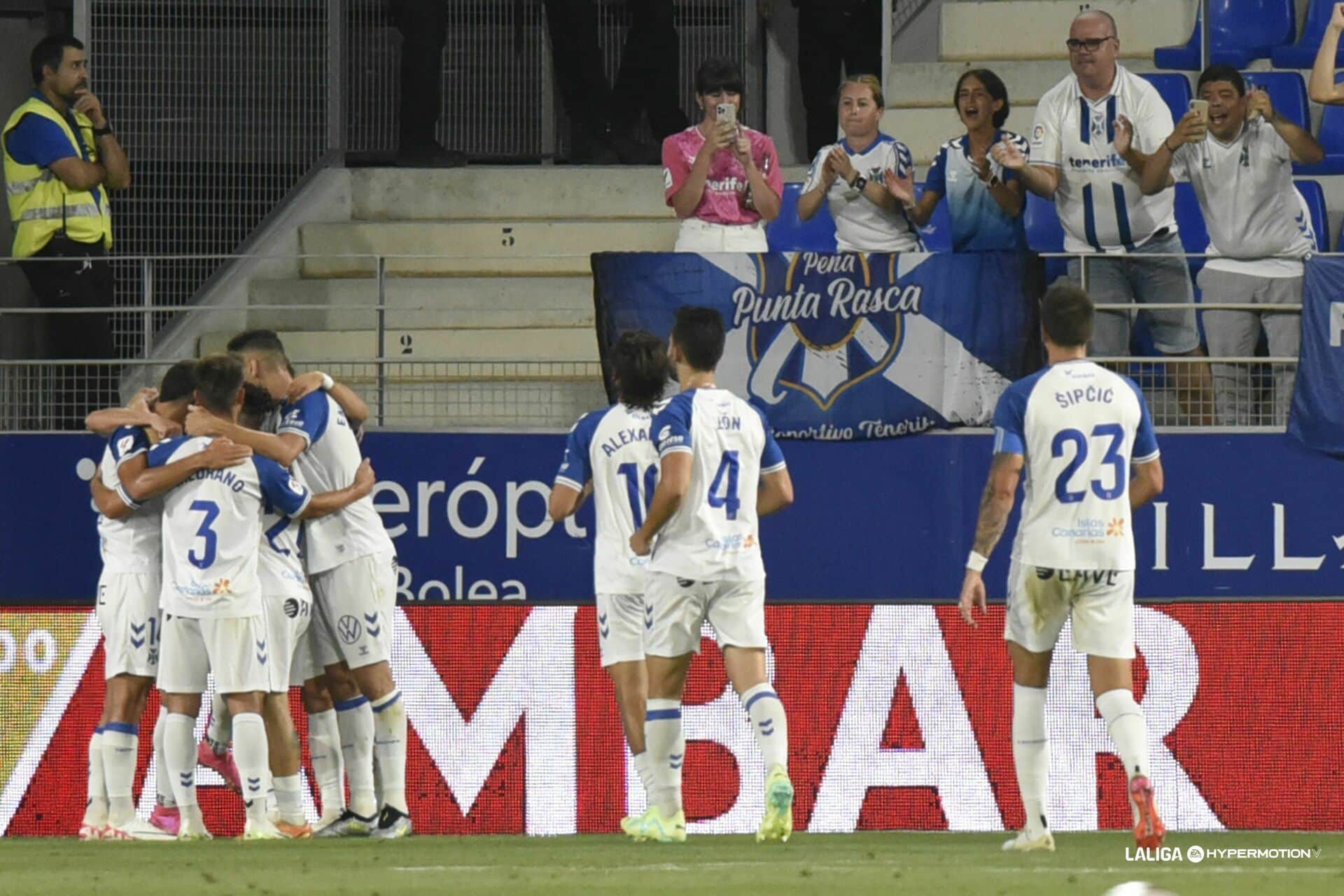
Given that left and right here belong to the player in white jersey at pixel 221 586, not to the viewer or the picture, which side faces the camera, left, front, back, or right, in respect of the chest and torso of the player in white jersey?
back

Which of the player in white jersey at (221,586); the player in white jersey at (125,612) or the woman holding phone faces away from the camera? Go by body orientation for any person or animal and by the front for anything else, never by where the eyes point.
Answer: the player in white jersey at (221,586)

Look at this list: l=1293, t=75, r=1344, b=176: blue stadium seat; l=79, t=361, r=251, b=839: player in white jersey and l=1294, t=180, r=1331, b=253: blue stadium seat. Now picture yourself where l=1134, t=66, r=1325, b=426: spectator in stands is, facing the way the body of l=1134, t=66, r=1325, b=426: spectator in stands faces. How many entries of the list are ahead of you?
1

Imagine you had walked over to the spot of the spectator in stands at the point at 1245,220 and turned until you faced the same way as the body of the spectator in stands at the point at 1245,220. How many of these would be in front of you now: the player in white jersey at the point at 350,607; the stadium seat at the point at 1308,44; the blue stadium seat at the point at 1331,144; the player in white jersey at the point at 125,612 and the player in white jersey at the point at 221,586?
3

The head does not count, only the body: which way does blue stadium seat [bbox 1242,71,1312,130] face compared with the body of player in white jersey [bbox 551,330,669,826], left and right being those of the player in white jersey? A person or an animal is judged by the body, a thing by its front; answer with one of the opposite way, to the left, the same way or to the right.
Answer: the opposite way

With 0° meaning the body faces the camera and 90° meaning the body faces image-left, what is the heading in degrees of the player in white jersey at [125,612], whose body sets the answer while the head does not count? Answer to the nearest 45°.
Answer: approximately 270°

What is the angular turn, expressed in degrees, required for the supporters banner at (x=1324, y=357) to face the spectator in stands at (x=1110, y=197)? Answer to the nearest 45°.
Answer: approximately 90° to its right

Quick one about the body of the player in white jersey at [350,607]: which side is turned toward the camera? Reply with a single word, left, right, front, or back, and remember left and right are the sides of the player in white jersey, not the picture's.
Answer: left

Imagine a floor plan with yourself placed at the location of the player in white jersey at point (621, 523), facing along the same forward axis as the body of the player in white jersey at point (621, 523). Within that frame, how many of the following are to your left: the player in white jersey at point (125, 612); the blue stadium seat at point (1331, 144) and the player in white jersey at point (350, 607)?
2

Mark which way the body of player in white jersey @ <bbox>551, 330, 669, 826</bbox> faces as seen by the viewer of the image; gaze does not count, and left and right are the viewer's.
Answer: facing away from the viewer

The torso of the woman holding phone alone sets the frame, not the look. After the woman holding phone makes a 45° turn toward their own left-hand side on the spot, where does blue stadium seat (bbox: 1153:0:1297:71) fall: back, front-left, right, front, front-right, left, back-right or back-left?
left
